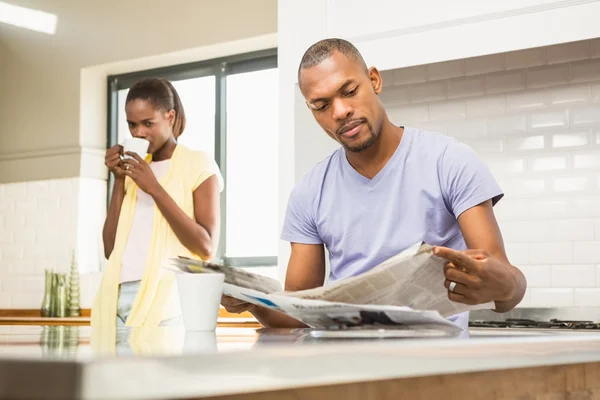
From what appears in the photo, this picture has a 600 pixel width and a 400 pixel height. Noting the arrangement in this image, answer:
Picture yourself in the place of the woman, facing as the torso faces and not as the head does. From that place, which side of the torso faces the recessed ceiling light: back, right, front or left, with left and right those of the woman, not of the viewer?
right

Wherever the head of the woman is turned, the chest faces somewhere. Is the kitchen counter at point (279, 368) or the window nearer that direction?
the kitchen counter

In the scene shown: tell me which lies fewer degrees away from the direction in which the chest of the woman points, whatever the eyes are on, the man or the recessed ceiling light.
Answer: the man

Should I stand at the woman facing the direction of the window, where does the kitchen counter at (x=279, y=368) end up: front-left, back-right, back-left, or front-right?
back-right

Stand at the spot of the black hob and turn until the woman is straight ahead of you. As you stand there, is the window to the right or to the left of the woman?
right
